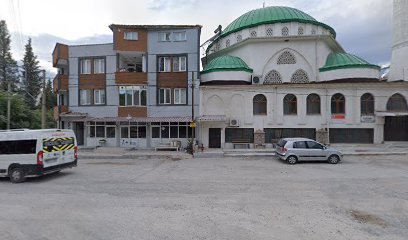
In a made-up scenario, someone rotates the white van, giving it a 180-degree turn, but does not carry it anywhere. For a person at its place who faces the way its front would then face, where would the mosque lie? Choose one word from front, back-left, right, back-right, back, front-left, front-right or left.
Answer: front-left

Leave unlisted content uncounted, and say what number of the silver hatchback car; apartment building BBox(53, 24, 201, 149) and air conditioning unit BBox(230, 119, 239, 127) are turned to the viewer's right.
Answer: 1

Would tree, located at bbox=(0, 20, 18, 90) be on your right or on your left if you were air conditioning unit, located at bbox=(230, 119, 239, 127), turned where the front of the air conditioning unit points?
on your right

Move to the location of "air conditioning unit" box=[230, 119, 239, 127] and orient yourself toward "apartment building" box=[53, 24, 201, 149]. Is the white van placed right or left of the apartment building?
left

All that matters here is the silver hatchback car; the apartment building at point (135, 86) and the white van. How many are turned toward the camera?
1

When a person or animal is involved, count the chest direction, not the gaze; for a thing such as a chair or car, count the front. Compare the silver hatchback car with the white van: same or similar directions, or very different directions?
very different directions

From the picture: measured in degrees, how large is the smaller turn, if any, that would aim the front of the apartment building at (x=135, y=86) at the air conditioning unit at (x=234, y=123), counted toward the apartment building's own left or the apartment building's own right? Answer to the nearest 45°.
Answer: approximately 90° to the apartment building's own left

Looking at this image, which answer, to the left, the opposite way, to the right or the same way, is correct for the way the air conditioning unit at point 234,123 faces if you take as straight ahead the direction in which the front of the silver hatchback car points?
to the right

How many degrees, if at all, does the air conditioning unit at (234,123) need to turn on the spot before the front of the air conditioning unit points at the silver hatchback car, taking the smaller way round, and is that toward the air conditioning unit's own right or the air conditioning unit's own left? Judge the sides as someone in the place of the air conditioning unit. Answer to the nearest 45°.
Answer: approximately 45° to the air conditioning unit's own left

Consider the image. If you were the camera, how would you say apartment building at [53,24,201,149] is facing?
facing the viewer

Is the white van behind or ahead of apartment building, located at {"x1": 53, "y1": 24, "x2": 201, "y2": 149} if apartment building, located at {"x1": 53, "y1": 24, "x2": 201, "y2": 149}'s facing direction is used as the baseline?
ahead

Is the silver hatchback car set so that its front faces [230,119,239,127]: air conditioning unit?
no

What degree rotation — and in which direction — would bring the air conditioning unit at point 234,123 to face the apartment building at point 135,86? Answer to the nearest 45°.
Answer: approximately 90° to its right

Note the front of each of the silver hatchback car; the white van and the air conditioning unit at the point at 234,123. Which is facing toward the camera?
the air conditioning unit

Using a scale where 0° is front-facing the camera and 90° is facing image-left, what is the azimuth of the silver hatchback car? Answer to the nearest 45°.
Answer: approximately 270°

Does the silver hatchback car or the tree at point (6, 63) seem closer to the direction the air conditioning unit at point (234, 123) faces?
the silver hatchback car

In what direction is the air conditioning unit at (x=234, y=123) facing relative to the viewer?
toward the camera

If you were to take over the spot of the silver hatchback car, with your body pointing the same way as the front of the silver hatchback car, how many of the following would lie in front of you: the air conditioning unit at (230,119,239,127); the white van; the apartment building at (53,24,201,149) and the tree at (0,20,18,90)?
0
